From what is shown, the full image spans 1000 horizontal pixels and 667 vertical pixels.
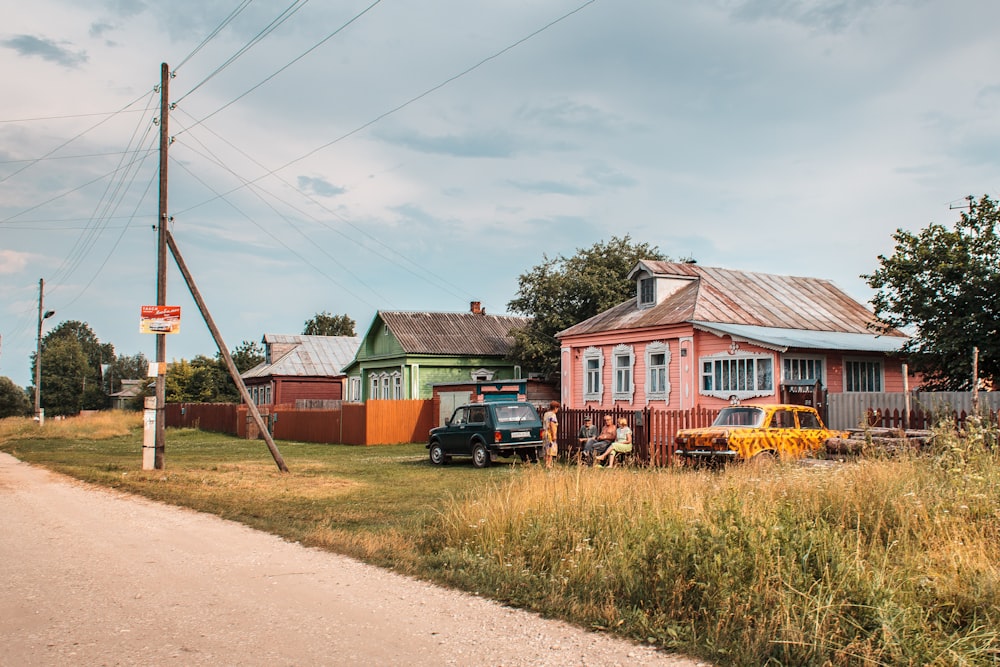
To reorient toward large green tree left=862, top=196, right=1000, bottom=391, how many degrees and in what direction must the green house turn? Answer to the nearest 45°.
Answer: approximately 90° to its left

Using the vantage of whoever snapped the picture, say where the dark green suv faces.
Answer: facing away from the viewer and to the left of the viewer

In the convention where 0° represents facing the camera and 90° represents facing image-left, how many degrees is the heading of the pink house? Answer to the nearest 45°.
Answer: approximately 45°

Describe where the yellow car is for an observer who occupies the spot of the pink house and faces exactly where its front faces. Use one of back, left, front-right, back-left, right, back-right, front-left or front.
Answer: front-left

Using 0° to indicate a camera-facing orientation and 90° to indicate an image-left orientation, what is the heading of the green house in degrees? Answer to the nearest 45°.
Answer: approximately 45°

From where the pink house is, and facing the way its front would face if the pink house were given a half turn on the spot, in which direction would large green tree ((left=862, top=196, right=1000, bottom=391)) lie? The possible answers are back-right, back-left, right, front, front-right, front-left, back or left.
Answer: right

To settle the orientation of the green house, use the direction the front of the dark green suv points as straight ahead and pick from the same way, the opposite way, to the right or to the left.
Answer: to the left

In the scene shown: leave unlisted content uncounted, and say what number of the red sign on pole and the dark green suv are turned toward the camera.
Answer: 1

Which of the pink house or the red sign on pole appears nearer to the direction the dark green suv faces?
the red sign on pole

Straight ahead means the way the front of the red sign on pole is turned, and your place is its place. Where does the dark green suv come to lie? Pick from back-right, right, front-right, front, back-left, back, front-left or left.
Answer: left

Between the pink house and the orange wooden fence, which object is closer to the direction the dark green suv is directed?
the orange wooden fence

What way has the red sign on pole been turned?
toward the camera

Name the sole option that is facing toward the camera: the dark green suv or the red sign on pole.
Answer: the red sign on pole

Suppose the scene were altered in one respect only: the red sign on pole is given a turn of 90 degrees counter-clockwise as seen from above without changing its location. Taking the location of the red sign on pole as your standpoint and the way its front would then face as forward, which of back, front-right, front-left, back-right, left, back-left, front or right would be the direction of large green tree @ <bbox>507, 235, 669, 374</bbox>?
front-left

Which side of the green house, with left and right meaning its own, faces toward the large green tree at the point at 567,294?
left
